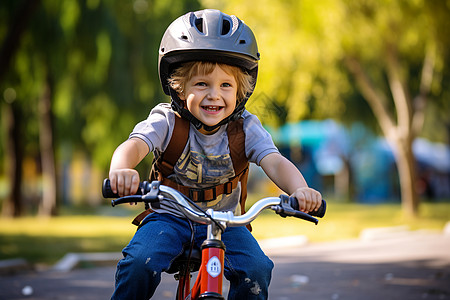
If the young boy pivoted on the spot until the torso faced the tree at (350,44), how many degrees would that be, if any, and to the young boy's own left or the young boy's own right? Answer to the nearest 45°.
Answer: approximately 180°

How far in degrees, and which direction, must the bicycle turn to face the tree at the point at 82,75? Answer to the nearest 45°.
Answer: approximately 180°

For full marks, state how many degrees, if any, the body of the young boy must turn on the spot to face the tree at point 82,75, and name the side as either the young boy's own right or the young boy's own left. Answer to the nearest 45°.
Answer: approximately 180°

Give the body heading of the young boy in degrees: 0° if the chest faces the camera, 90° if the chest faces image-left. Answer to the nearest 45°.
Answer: approximately 0°

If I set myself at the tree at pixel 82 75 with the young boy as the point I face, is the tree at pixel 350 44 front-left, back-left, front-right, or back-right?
front-left

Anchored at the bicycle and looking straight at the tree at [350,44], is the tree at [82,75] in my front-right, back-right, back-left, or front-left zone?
front-left
